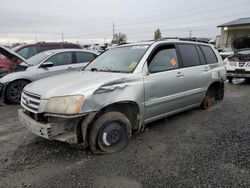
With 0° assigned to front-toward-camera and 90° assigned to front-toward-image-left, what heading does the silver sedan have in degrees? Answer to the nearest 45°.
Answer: approximately 45°

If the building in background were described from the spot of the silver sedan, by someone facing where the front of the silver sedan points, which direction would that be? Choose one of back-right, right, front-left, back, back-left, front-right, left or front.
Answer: back

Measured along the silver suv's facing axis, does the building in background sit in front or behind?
behind
